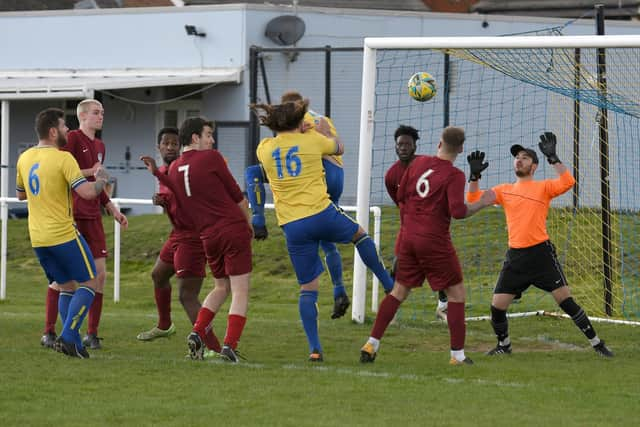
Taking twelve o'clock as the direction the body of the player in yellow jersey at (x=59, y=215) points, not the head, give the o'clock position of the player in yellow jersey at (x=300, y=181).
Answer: the player in yellow jersey at (x=300, y=181) is roughly at 2 o'clock from the player in yellow jersey at (x=59, y=215).

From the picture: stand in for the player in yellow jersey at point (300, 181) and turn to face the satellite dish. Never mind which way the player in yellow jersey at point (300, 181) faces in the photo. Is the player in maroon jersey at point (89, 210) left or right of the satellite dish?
left

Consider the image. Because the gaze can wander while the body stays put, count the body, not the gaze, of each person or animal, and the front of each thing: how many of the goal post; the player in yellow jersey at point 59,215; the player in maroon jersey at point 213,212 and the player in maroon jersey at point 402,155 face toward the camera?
2

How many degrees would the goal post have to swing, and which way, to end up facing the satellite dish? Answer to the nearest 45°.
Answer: approximately 135° to its right

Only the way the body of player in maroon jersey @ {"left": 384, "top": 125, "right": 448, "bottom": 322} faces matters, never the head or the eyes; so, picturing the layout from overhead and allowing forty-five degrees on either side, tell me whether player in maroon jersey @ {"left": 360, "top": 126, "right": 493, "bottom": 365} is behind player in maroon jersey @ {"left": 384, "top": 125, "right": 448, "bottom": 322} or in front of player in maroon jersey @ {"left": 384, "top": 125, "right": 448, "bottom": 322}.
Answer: in front

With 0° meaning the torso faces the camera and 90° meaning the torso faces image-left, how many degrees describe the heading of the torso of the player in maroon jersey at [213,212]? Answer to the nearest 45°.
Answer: approximately 225°

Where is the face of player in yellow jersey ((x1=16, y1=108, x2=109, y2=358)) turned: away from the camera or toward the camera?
away from the camera

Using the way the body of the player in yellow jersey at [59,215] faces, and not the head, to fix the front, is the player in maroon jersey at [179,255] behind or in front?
in front

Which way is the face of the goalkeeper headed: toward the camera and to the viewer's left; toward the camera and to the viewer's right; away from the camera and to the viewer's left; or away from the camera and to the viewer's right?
toward the camera and to the viewer's left
